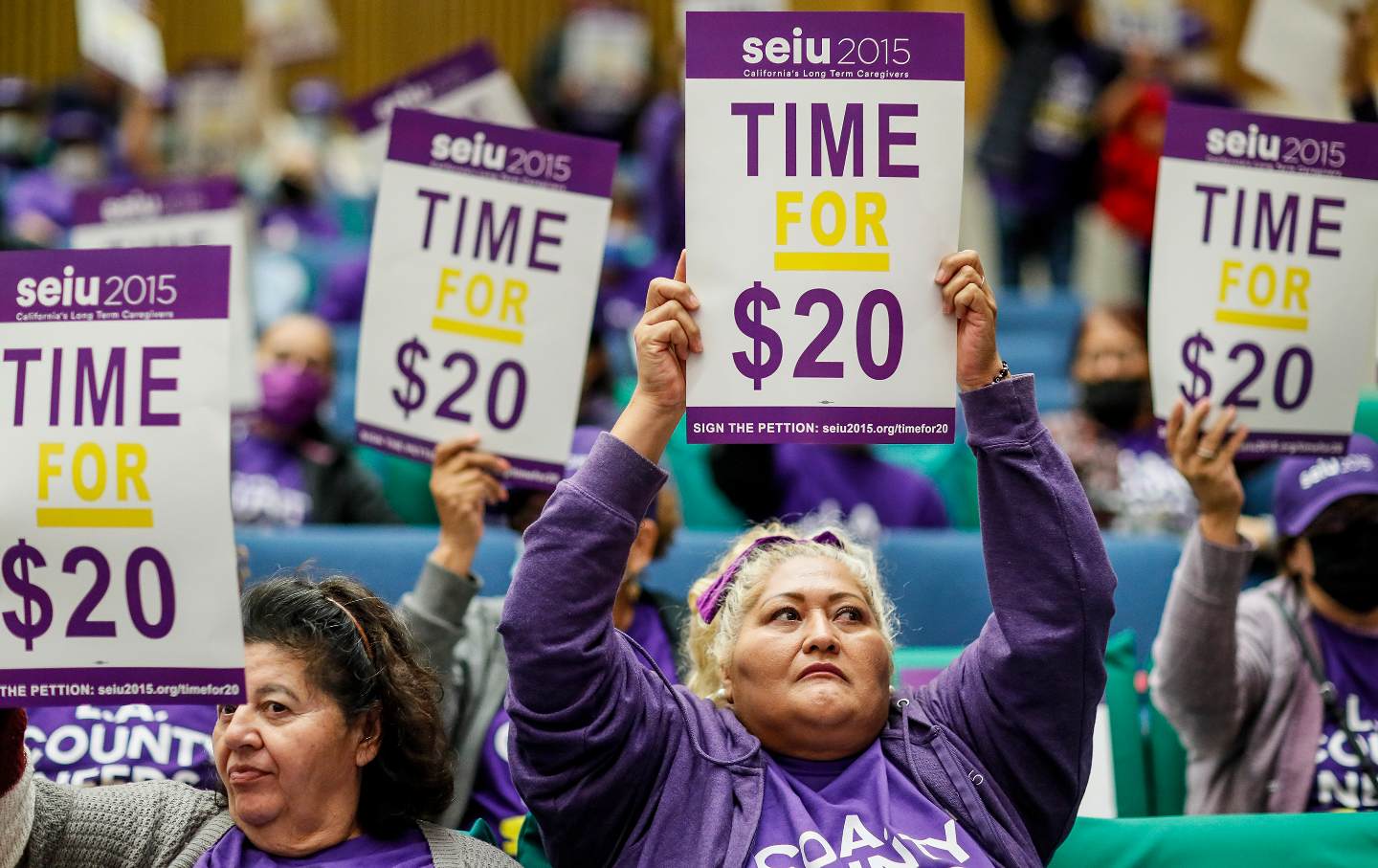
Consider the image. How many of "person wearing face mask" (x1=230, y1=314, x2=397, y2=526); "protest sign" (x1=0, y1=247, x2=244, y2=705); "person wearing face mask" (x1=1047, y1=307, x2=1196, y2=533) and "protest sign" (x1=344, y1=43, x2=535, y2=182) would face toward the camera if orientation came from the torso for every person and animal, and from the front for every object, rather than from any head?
4

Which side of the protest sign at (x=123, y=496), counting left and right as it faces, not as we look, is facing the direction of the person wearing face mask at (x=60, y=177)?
back

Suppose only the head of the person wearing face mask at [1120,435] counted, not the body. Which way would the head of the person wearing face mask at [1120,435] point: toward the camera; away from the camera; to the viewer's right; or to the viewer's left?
toward the camera

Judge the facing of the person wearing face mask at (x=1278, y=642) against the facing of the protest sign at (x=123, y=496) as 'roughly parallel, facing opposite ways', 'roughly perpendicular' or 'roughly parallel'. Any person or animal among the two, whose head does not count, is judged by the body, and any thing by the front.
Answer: roughly parallel

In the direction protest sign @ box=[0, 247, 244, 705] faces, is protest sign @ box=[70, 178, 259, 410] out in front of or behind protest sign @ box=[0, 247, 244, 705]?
behind

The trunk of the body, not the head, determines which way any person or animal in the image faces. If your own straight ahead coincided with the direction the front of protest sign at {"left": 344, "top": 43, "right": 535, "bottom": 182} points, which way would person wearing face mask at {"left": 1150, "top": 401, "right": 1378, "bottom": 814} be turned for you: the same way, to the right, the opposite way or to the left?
the same way

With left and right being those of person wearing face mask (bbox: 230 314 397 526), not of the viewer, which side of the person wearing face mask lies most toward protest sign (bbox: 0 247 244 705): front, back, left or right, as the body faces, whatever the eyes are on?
front

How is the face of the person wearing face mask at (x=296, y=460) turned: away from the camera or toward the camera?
toward the camera

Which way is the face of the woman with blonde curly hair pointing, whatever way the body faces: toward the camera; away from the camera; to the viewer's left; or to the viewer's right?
toward the camera

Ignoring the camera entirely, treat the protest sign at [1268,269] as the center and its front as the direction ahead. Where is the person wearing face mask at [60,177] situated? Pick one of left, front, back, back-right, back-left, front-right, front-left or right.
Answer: back-right

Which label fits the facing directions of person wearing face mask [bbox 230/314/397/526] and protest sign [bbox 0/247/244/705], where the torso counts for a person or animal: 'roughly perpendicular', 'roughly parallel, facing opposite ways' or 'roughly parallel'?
roughly parallel

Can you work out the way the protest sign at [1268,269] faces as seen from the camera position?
facing the viewer

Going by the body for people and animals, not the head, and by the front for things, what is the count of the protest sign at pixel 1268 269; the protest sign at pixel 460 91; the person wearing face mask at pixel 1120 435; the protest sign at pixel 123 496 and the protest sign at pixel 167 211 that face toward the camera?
5

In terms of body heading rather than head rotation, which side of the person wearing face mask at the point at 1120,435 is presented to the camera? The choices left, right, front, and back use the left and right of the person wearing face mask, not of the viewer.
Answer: front
